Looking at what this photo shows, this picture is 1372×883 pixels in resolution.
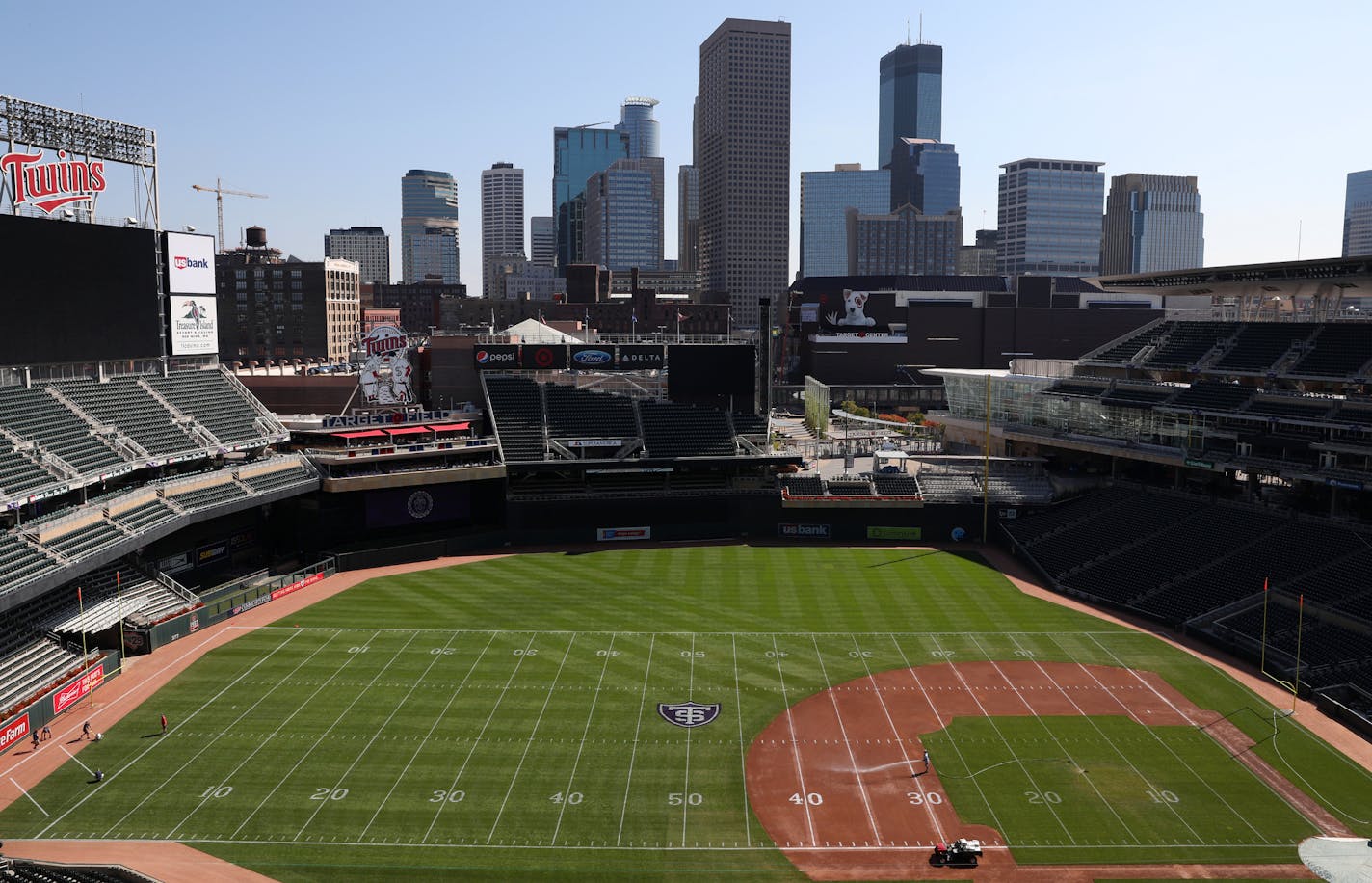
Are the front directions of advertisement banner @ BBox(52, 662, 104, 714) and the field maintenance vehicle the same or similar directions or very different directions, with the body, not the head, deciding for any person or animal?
very different directions

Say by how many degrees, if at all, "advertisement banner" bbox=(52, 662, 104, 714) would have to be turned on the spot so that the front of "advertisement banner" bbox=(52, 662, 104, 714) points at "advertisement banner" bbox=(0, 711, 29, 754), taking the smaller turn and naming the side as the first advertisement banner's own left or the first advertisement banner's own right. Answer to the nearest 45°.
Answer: approximately 90° to the first advertisement banner's own right

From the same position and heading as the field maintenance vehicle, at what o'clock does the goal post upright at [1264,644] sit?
The goal post upright is roughly at 4 o'clock from the field maintenance vehicle.

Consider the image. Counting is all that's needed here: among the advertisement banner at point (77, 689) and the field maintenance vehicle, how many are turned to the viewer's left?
1

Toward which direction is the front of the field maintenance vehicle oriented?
to the viewer's left

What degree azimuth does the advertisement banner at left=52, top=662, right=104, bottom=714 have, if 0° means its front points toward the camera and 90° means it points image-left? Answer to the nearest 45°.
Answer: approximately 315°

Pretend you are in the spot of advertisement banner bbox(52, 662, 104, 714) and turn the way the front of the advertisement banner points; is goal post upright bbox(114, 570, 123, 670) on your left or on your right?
on your left
